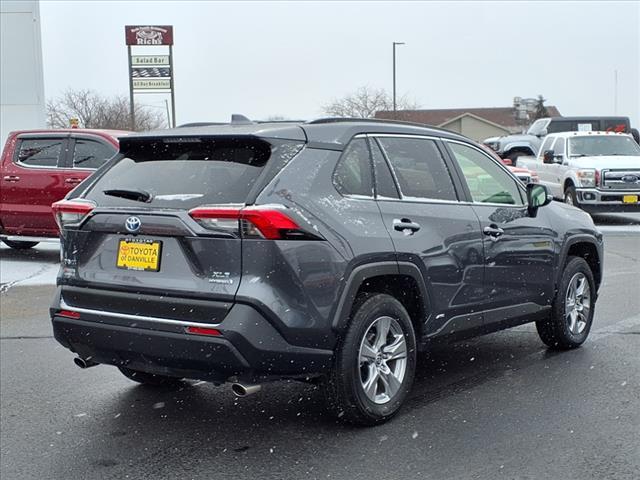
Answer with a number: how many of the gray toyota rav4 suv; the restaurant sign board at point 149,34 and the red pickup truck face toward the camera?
1

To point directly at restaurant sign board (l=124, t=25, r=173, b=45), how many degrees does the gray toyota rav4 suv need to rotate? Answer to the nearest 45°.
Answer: approximately 45° to its left

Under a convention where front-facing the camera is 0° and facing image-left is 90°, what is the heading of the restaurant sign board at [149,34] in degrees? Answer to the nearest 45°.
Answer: approximately 0°

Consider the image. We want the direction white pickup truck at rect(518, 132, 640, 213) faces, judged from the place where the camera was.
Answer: facing the viewer and to the right of the viewer

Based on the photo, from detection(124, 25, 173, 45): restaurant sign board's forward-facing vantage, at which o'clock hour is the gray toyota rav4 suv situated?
The gray toyota rav4 suv is roughly at 12 o'clock from the restaurant sign board.

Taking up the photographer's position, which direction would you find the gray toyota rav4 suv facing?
facing away from the viewer and to the right of the viewer

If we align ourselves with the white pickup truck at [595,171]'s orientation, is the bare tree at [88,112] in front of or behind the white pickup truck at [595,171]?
behind

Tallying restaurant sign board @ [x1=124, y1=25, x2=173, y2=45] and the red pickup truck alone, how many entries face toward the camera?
1

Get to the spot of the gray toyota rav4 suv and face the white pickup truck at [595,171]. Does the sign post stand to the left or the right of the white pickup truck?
left

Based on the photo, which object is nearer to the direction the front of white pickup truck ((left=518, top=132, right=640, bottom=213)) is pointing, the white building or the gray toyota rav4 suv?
the gray toyota rav4 suv
